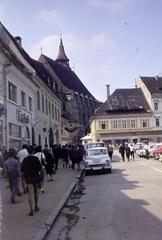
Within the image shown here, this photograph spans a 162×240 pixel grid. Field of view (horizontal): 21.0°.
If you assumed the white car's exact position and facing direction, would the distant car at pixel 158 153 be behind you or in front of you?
behind

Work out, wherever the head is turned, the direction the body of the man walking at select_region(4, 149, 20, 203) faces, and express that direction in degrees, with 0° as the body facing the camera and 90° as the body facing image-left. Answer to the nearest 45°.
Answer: approximately 180°

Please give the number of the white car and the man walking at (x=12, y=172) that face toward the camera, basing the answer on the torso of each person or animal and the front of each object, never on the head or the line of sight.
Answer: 1

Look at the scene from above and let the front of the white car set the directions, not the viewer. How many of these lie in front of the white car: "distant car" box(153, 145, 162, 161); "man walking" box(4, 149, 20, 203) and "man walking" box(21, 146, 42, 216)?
2

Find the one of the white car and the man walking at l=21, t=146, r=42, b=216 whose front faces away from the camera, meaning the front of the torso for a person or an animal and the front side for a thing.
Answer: the man walking

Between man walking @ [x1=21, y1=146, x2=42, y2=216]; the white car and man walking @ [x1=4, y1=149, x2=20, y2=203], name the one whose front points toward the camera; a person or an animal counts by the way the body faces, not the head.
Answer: the white car

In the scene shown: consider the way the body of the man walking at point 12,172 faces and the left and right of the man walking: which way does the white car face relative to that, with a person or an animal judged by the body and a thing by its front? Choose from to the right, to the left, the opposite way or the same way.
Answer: the opposite way

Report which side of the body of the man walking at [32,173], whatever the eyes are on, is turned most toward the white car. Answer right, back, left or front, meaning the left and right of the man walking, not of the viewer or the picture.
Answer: front

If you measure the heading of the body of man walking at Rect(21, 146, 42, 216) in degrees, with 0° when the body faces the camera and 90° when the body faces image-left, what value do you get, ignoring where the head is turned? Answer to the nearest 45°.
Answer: approximately 180°

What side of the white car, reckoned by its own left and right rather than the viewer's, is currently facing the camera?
front

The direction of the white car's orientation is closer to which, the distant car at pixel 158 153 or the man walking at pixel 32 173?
the man walking
